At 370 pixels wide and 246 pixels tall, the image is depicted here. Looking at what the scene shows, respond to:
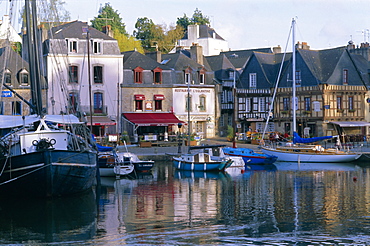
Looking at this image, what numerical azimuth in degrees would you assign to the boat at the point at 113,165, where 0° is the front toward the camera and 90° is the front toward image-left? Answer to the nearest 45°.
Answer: approximately 315°

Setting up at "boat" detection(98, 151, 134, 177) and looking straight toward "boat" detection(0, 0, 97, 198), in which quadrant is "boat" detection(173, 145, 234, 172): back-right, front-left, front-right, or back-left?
back-left

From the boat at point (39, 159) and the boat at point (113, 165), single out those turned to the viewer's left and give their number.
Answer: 0
